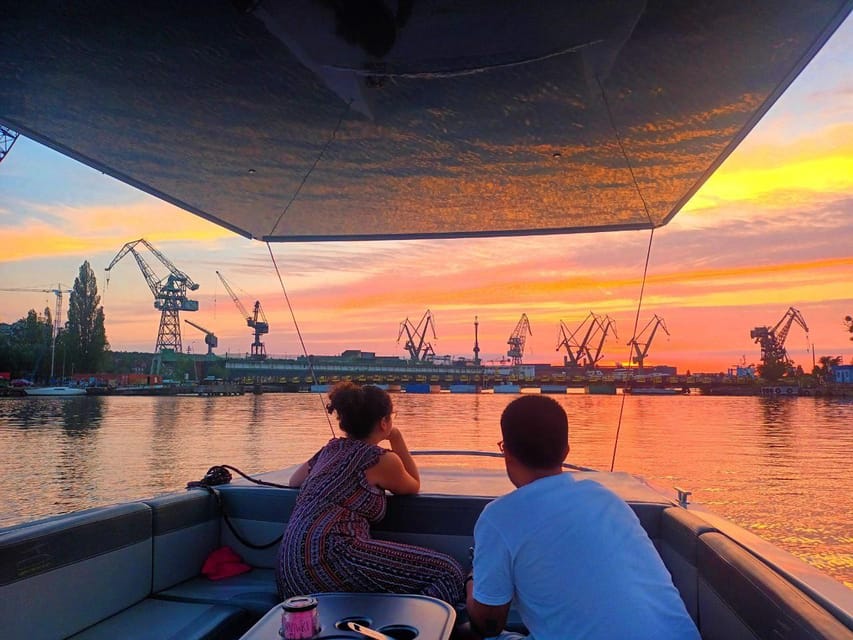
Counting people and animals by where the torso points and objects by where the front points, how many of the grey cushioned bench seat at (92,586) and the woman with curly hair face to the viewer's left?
0

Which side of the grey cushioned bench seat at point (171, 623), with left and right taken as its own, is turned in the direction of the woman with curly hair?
front

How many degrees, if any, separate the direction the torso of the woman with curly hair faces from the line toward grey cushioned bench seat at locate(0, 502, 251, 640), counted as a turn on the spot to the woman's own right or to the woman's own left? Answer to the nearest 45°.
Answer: approximately 135° to the woman's own left

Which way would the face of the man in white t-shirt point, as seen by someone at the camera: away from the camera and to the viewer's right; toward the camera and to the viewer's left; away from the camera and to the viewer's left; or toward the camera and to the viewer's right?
away from the camera and to the viewer's left

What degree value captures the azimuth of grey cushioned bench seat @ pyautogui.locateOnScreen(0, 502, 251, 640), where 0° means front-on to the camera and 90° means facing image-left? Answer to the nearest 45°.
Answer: approximately 315°
